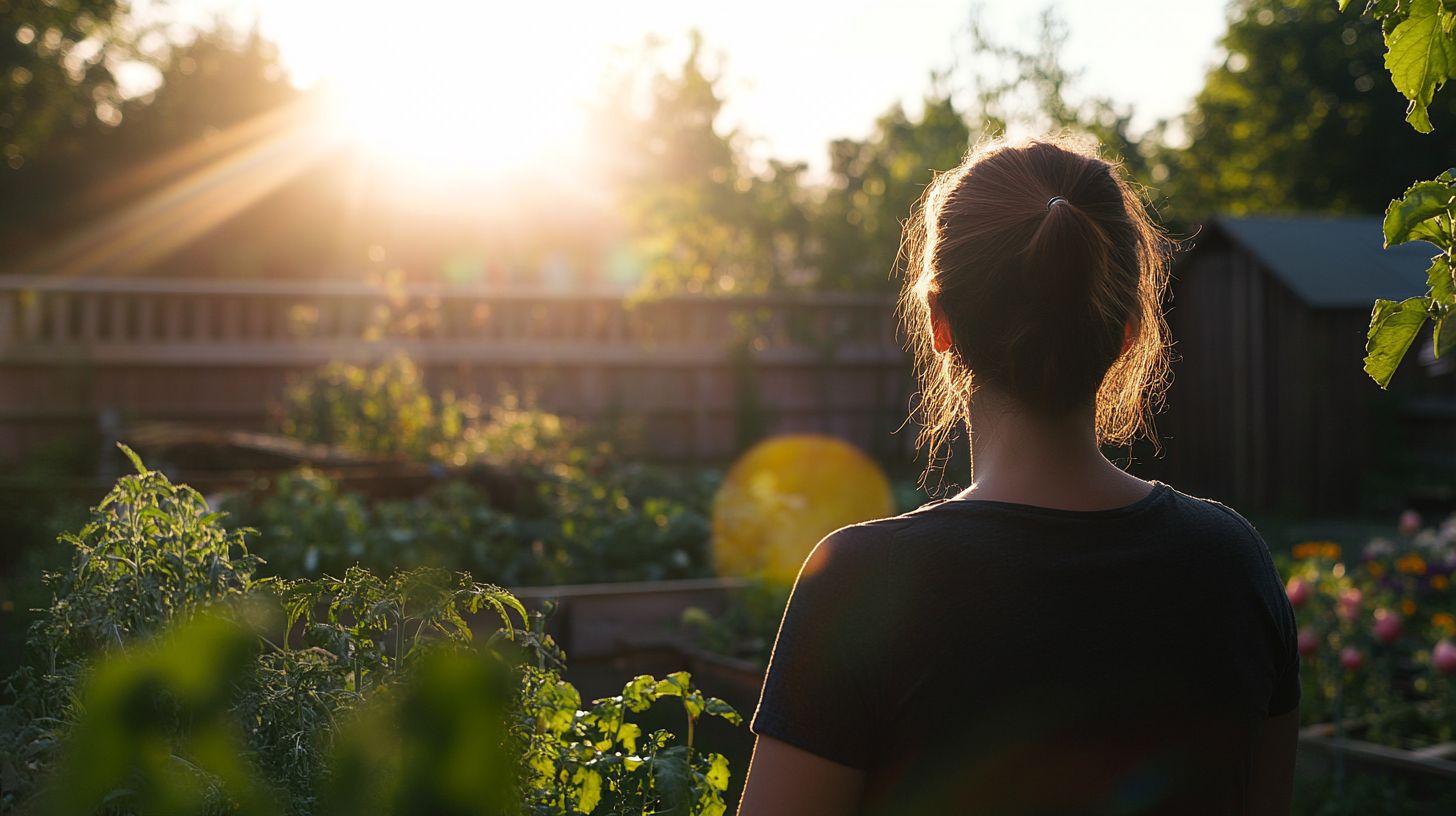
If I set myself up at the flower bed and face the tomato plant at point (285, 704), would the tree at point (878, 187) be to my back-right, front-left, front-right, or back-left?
back-right

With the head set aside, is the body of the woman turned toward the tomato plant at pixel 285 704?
no

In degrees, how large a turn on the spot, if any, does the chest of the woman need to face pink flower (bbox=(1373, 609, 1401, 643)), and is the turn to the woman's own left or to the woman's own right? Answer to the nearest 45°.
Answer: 0° — they already face it

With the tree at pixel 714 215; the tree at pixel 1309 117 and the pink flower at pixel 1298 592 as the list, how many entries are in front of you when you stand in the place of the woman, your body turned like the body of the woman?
3

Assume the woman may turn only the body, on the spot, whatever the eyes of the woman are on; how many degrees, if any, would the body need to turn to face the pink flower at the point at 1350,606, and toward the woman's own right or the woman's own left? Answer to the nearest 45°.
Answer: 0° — they already face it

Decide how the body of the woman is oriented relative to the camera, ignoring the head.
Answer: away from the camera

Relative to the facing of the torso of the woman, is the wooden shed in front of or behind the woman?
in front

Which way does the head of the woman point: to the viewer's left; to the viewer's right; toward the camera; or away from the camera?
away from the camera

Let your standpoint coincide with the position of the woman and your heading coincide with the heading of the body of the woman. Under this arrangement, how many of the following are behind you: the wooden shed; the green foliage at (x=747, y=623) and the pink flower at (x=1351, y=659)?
0

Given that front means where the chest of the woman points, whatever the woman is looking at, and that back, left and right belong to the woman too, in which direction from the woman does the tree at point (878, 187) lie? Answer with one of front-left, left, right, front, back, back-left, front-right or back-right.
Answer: front
